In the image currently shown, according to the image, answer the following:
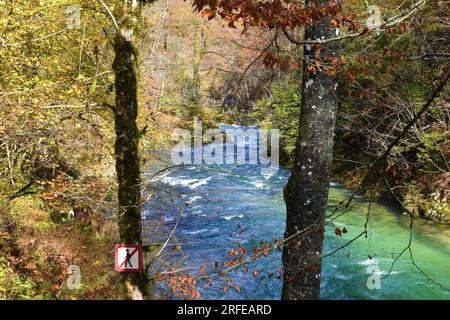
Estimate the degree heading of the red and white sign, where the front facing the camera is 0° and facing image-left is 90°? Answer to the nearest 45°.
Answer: approximately 0°

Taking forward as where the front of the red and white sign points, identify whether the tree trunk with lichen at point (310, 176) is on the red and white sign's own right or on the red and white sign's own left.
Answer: on the red and white sign's own left
